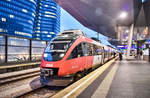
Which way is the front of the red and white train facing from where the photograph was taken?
facing the viewer and to the left of the viewer
